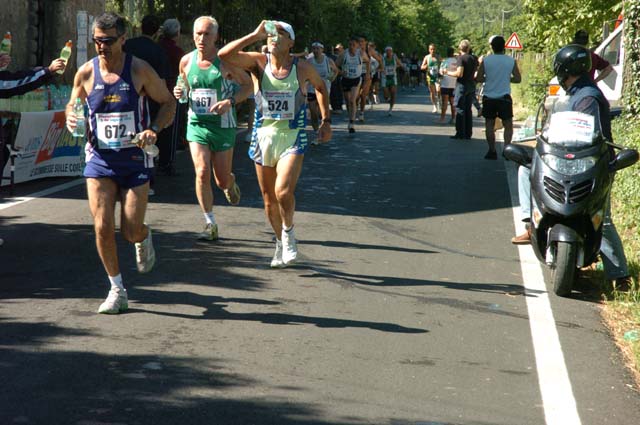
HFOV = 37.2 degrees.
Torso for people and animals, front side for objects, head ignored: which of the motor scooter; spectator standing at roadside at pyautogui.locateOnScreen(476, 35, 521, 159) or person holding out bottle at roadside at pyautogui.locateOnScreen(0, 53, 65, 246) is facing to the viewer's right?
person holding out bottle at roadside at pyautogui.locateOnScreen(0, 53, 65, 246)

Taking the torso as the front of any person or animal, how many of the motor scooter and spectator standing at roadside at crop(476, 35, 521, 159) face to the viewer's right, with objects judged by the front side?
0

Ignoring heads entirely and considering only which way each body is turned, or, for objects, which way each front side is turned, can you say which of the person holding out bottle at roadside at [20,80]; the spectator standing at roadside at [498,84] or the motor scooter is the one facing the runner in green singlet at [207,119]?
the person holding out bottle at roadside at [20,80]

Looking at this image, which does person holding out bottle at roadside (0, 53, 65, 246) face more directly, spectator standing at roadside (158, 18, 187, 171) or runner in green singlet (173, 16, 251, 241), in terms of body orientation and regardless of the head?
the runner in green singlet

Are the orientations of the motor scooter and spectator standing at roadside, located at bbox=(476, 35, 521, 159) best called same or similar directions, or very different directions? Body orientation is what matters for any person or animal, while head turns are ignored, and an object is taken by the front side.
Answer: very different directions

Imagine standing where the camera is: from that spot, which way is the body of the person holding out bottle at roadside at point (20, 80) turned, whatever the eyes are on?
to the viewer's right

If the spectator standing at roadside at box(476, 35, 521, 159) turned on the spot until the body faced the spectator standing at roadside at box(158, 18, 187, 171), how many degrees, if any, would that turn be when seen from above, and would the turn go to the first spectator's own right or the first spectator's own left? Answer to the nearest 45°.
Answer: approximately 135° to the first spectator's own left

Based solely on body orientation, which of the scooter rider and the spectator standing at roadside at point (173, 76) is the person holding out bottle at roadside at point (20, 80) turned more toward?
the scooter rider

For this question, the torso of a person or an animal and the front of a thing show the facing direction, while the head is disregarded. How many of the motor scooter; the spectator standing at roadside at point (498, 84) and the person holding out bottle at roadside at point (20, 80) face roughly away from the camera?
1

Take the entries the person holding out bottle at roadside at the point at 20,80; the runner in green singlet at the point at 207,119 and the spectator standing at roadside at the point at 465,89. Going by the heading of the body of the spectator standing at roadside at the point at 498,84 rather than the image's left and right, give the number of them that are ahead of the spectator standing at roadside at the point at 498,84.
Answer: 1

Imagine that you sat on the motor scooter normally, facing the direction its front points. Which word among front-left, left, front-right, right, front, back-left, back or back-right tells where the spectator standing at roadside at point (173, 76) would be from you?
back-right

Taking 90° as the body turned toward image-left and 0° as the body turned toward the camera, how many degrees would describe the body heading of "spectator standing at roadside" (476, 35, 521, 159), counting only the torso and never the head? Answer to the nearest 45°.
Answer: approximately 180°
